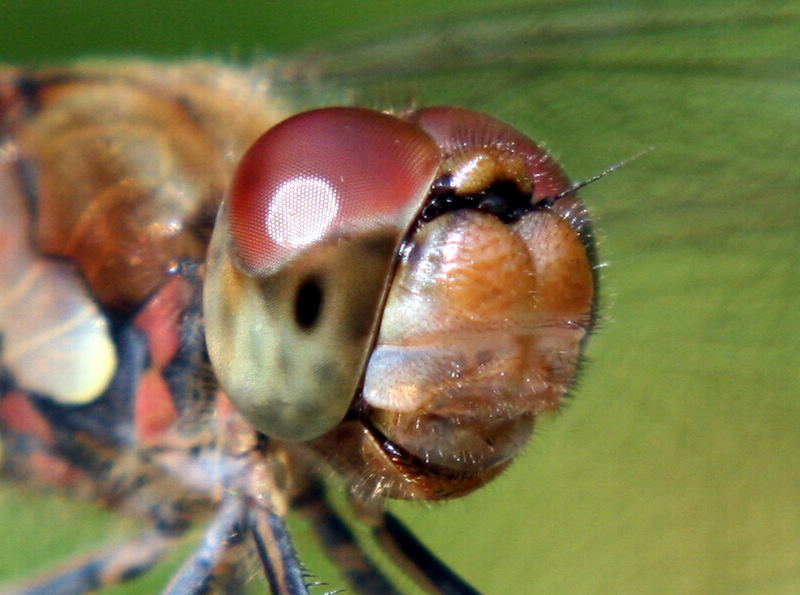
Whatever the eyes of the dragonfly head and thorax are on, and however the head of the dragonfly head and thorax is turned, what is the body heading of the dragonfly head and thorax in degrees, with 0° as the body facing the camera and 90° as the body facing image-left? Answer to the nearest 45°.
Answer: approximately 315°
